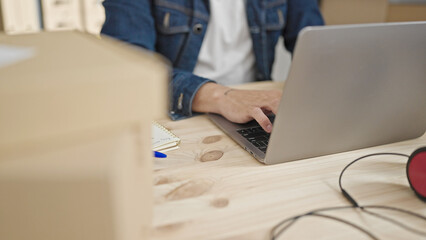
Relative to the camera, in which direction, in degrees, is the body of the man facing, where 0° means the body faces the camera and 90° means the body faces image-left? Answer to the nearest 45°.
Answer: approximately 0°

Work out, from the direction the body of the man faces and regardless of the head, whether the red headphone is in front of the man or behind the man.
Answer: in front

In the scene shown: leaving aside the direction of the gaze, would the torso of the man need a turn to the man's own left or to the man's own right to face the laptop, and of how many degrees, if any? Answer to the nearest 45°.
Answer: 0° — they already face it

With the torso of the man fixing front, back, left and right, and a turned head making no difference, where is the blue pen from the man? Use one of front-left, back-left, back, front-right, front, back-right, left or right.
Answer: front

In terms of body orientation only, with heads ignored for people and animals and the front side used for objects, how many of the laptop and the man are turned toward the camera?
1

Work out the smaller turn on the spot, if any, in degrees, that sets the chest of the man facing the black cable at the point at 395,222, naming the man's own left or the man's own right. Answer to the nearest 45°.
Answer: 0° — they already face it

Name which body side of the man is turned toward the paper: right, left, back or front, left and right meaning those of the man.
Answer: front

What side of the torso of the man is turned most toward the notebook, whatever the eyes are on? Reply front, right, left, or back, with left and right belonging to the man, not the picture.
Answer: front

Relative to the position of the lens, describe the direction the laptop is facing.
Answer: facing away from the viewer and to the left of the viewer
